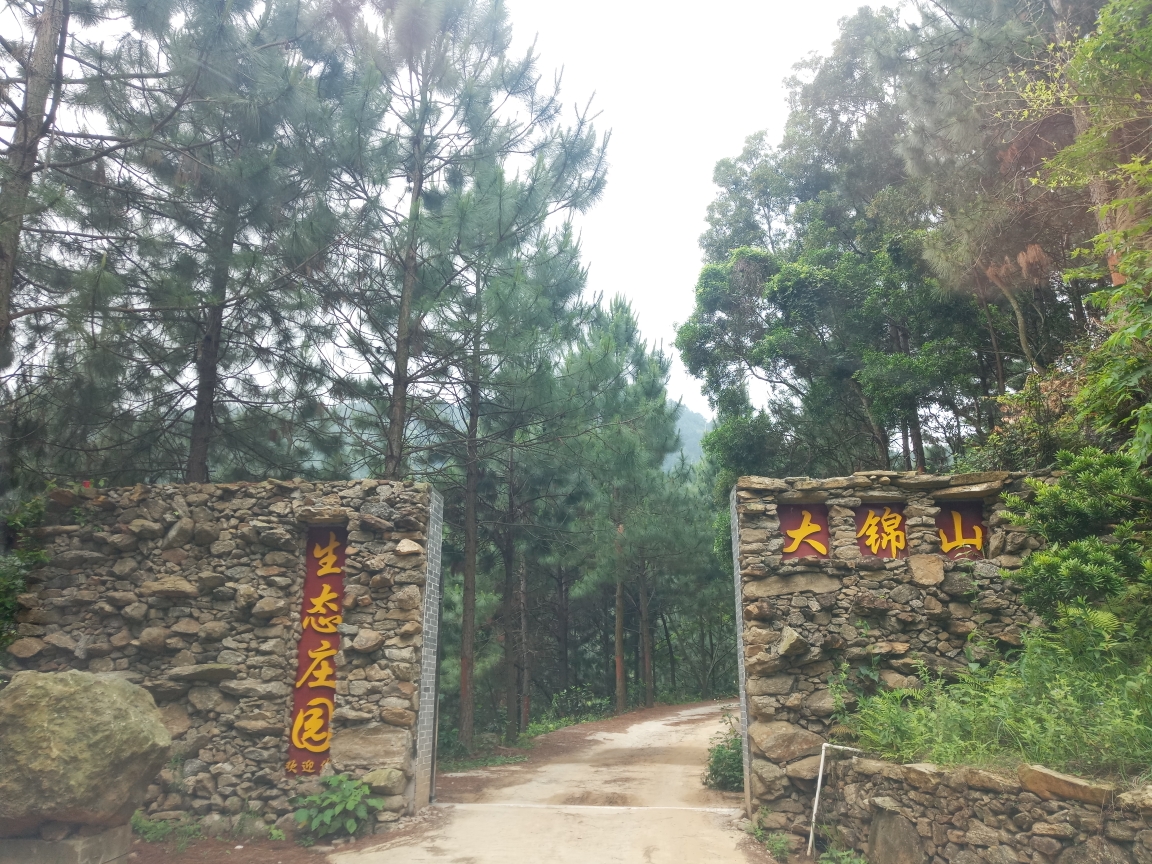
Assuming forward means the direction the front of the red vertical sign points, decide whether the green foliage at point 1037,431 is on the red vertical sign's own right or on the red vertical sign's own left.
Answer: on the red vertical sign's own left

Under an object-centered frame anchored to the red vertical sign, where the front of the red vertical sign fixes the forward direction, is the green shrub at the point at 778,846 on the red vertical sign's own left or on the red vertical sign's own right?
on the red vertical sign's own left

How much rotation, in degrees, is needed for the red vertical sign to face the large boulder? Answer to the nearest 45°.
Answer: approximately 45° to its right

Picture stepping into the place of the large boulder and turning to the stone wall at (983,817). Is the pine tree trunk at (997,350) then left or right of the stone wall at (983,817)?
left

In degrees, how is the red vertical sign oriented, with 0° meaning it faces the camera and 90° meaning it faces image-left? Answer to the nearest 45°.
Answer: approximately 0°

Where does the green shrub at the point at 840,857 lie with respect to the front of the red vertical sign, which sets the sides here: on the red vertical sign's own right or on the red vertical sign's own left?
on the red vertical sign's own left

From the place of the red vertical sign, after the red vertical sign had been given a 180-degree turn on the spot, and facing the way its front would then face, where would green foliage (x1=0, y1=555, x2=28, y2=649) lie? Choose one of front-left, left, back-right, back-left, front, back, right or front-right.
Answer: left

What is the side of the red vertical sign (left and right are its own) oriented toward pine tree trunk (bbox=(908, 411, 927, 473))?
left

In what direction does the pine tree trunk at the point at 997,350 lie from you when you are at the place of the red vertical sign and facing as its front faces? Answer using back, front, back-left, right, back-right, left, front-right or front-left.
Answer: left

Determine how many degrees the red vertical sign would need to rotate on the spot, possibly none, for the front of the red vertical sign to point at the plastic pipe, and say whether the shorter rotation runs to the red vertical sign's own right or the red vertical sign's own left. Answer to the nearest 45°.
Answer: approximately 45° to the red vertical sign's own left
